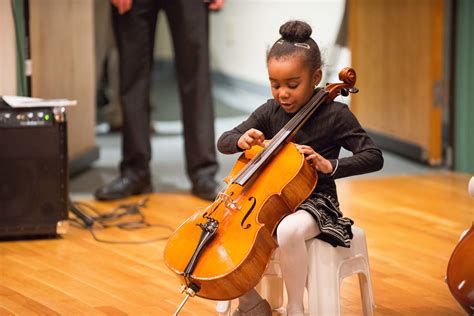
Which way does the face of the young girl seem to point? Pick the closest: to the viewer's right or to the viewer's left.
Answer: to the viewer's left

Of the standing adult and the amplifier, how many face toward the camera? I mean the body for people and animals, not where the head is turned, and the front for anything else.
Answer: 2

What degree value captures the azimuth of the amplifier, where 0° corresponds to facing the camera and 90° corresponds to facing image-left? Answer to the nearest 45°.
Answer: approximately 0°

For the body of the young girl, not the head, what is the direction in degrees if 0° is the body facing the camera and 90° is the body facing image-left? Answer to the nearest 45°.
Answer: approximately 45°

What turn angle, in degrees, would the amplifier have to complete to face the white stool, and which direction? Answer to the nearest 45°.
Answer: approximately 45° to its left

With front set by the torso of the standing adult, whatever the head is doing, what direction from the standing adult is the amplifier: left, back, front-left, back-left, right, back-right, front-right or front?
front-right

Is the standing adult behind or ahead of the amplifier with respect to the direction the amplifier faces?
behind

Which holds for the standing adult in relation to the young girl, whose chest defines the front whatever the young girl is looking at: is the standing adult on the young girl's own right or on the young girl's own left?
on the young girl's own right
